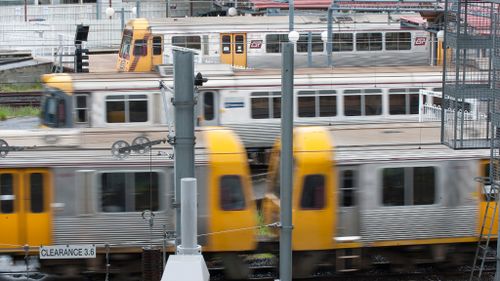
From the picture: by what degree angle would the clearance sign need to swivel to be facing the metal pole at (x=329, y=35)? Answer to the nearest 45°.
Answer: approximately 135° to its left

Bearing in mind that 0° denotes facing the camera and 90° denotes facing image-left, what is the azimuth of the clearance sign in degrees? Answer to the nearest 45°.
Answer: approximately 0°

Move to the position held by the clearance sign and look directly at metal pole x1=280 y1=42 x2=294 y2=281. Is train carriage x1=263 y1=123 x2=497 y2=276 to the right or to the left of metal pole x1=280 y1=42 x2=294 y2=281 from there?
left

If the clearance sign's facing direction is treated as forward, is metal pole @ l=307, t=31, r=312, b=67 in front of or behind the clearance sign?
behind

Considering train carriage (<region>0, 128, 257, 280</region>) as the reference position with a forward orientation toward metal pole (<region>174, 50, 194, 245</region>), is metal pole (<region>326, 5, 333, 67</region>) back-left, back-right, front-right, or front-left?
back-left

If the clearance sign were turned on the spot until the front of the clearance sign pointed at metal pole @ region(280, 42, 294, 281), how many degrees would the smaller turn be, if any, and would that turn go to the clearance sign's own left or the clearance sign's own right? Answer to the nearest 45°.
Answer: approximately 45° to the clearance sign's own left

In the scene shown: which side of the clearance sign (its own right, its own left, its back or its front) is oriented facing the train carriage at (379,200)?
left

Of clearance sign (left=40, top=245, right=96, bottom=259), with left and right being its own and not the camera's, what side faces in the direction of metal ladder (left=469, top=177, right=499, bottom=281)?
left

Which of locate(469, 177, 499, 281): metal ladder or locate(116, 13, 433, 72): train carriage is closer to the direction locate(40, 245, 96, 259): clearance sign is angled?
the metal ladder

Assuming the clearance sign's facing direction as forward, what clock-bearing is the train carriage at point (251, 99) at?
The train carriage is roughly at 7 o'clock from the clearance sign.
